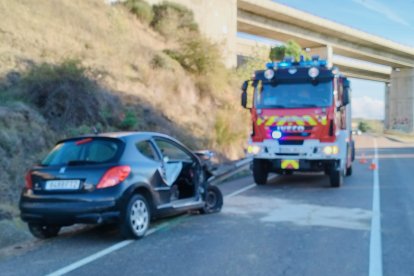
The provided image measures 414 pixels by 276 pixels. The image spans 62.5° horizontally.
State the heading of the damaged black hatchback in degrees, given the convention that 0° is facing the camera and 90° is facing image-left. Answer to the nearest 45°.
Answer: approximately 225°

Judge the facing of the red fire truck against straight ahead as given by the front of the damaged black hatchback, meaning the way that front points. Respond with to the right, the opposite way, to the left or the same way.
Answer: the opposite way

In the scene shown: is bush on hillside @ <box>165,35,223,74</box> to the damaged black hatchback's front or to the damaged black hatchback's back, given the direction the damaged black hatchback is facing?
to the front

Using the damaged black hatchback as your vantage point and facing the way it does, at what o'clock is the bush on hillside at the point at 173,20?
The bush on hillside is roughly at 11 o'clock from the damaged black hatchback.

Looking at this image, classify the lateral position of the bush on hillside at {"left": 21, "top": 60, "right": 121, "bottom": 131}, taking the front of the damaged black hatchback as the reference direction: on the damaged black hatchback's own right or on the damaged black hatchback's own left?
on the damaged black hatchback's own left

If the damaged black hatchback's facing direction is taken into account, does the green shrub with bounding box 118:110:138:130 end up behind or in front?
in front

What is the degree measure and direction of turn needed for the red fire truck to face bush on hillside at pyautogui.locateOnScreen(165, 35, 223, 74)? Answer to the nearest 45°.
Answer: approximately 135° to its right

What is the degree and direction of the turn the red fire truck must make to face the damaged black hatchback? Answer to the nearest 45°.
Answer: approximately 45° to its right

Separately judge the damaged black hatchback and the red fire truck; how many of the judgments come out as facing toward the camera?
1

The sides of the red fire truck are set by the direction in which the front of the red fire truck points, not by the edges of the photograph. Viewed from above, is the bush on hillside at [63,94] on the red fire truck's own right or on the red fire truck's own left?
on the red fire truck's own right

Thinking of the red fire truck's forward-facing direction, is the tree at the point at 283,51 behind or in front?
behind

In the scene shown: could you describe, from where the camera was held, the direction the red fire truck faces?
facing the viewer

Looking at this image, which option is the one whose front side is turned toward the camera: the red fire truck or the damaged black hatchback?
the red fire truck
